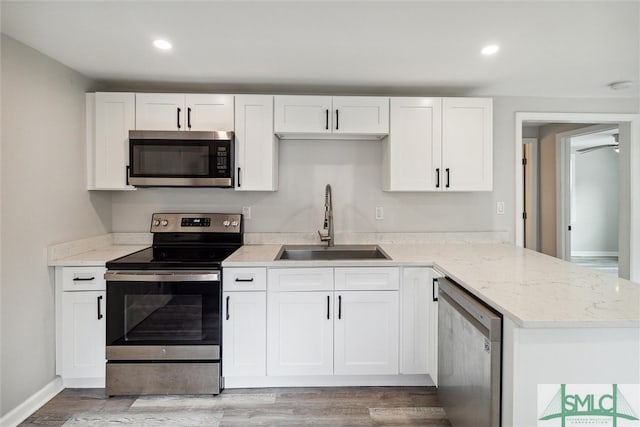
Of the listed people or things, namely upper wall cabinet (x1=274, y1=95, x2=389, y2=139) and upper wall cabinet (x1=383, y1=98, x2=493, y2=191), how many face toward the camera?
2

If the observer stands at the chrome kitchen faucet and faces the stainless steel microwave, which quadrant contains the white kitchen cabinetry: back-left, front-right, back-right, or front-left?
front-left

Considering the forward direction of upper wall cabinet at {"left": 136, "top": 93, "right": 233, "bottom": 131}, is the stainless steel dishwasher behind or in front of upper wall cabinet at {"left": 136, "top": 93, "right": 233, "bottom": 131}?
in front

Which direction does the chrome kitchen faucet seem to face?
toward the camera

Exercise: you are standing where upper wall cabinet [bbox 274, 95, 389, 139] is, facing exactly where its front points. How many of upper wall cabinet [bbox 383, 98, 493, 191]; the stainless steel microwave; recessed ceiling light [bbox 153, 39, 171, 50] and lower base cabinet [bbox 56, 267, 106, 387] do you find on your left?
1

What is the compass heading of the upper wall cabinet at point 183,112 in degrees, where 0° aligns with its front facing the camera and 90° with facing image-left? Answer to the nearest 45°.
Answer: approximately 0°

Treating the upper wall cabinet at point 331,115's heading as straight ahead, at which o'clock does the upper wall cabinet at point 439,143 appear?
the upper wall cabinet at point 439,143 is roughly at 9 o'clock from the upper wall cabinet at point 331,115.

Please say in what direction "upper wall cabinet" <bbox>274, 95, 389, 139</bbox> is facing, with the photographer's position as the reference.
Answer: facing the viewer

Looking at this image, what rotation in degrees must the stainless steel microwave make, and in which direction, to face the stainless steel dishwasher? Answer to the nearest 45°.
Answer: approximately 45° to its left

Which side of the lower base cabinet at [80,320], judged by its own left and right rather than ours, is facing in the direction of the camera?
front

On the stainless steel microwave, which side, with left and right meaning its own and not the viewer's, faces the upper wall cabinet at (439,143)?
left

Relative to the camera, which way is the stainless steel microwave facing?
toward the camera

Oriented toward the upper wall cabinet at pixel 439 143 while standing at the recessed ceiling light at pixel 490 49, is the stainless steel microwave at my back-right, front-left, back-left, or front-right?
front-left
